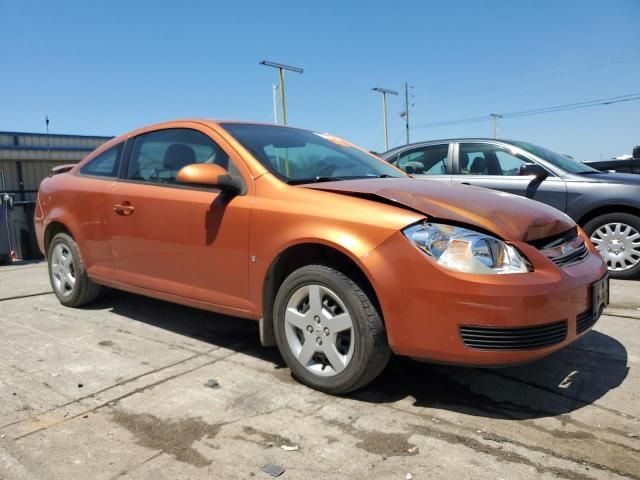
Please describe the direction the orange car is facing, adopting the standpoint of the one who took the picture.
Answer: facing the viewer and to the right of the viewer
